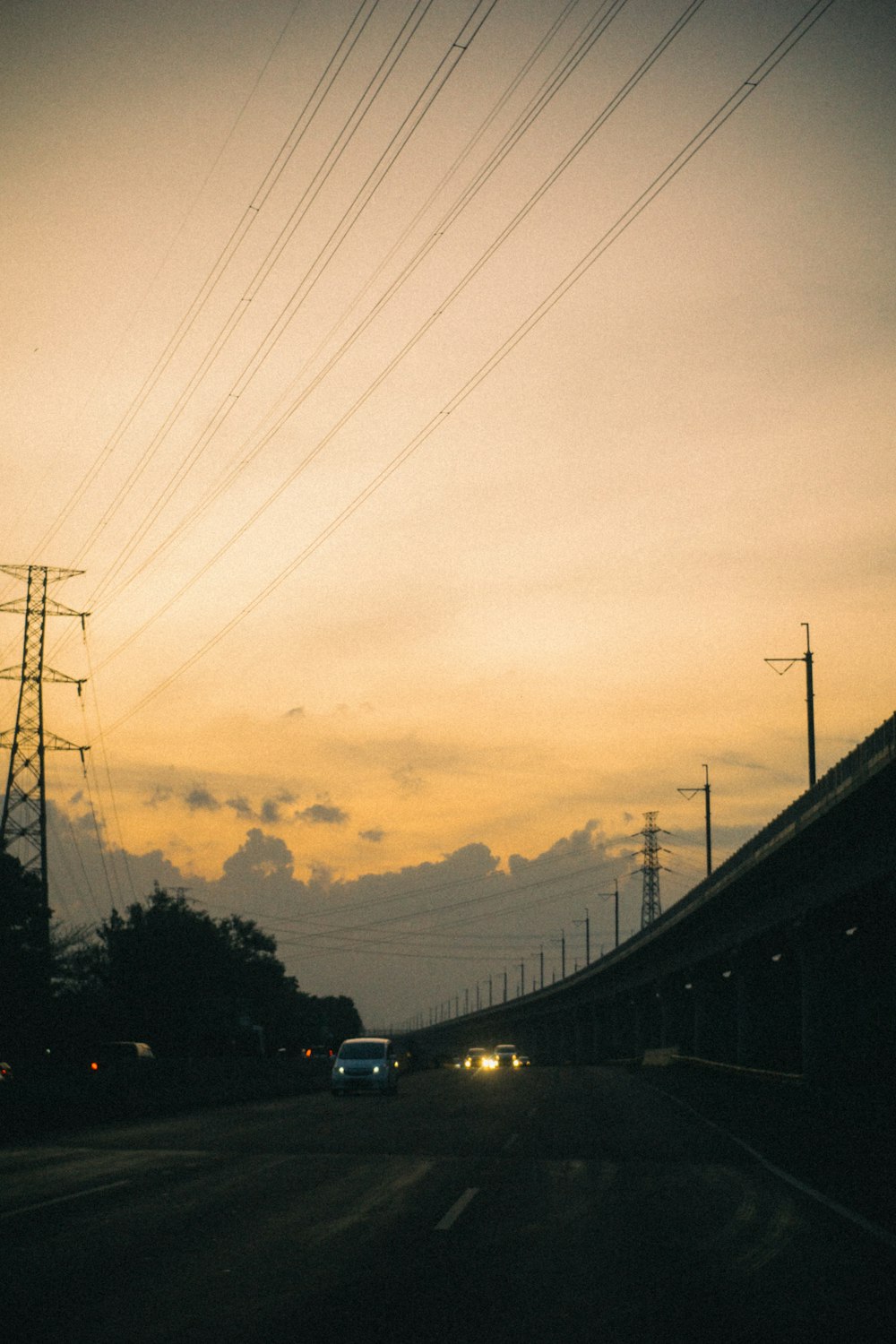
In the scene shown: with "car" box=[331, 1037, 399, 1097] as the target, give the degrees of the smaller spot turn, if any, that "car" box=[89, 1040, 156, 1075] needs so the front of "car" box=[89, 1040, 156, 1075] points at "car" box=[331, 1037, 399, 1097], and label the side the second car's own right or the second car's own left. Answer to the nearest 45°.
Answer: approximately 90° to the second car's own right

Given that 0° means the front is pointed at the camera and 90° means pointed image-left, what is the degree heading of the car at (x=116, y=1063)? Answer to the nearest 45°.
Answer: approximately 225°
